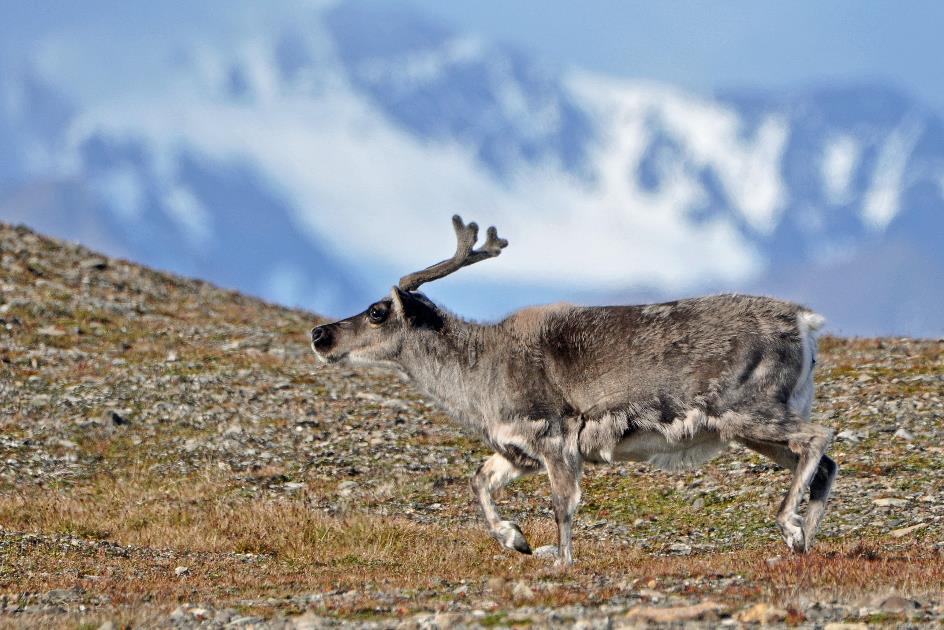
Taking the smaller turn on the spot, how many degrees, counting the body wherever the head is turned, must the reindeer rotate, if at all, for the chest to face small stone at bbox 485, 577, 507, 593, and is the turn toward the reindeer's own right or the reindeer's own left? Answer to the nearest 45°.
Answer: approximately 45° to the reindeer's own left

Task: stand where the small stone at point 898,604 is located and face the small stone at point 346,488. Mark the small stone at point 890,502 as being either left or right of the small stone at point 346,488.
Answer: right

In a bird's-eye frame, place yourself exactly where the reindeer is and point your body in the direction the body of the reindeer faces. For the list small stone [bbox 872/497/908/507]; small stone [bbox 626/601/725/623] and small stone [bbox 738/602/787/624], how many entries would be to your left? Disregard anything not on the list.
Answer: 2

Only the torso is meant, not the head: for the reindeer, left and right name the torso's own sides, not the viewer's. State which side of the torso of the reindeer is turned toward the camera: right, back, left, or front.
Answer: left

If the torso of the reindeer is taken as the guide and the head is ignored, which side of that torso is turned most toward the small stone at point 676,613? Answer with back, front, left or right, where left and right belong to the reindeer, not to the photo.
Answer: left

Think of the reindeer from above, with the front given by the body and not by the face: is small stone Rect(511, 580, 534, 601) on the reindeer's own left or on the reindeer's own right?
on the reindeer's own left

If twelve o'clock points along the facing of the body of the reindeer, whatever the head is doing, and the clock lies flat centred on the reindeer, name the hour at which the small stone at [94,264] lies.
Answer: The small stone is roughly at 2 o'clock from the reindeer.

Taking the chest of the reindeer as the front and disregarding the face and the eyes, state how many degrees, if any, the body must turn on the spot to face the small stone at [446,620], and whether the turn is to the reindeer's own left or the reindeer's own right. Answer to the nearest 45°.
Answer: approximately 45° to the reindeer's own left
